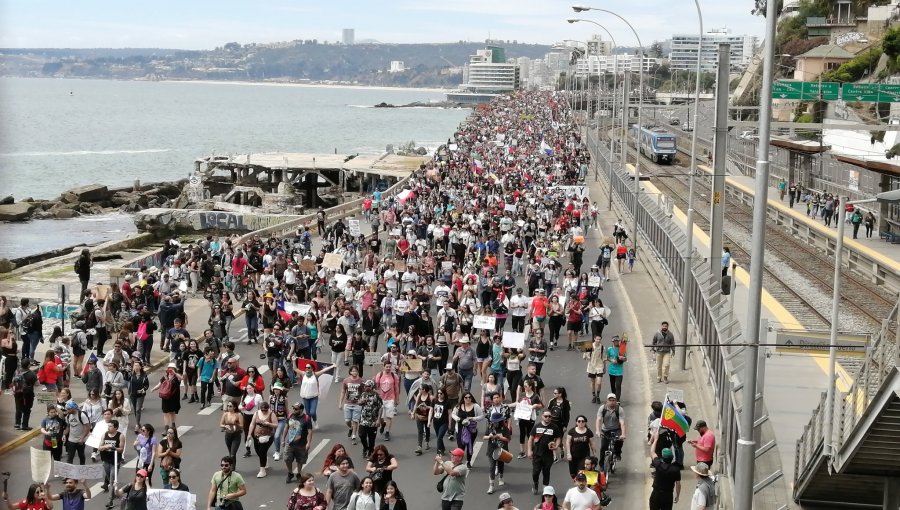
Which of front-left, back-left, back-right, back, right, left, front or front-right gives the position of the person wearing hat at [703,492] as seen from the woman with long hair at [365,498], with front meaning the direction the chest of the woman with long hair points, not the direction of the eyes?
left

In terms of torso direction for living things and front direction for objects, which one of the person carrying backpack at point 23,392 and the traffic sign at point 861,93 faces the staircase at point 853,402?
the traffic sign

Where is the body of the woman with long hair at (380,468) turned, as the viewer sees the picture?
toward the camera

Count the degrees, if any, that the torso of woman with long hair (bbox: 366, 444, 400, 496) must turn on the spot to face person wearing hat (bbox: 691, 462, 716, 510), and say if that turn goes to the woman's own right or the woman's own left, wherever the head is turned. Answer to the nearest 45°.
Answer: approximately 90° to the woman's own left

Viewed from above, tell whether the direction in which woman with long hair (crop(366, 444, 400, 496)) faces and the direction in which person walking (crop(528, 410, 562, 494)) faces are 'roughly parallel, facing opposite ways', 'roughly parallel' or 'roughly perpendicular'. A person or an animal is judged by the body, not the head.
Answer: roughly parallel

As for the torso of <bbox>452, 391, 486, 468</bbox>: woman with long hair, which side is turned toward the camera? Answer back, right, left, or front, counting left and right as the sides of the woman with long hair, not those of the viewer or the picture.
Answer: front

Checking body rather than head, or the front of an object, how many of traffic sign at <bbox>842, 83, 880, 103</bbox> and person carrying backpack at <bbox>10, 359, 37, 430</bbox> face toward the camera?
1

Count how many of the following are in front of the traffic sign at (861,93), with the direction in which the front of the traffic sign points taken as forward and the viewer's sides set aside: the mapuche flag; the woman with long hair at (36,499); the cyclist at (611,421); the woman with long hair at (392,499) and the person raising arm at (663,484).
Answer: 5

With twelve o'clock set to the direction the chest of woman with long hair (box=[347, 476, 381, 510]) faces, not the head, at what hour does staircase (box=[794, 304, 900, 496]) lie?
The staircase is roughly at 9 o'clock from the woman with long hair.

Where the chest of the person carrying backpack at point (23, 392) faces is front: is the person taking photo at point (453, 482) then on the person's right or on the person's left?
on the person's right

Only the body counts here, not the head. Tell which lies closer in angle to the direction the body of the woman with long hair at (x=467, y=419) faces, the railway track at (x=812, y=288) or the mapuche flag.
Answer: the mapuche flag

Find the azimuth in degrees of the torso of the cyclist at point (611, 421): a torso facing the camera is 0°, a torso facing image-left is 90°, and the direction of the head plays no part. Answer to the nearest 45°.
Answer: approximately 0°

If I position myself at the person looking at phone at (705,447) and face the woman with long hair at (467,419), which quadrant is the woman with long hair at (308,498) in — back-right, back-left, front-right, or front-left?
front-left

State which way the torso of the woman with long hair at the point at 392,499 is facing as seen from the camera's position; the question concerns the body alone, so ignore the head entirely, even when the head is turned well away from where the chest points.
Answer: toward the camera

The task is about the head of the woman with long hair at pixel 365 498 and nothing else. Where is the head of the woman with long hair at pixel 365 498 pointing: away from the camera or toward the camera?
toward the camera

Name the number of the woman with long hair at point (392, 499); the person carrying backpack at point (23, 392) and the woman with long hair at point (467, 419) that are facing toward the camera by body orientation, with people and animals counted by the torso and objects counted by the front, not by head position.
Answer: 2

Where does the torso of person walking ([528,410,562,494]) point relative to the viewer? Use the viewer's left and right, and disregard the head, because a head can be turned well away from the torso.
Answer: facing the viewer

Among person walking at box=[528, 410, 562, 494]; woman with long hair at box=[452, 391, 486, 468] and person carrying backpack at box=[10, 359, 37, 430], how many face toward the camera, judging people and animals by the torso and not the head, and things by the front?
2
